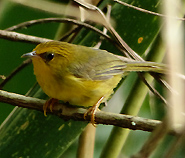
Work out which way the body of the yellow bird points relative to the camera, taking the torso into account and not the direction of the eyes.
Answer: to the viewer's left

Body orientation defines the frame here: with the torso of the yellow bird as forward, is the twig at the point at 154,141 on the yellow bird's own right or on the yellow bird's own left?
on the yellow bird's own left
